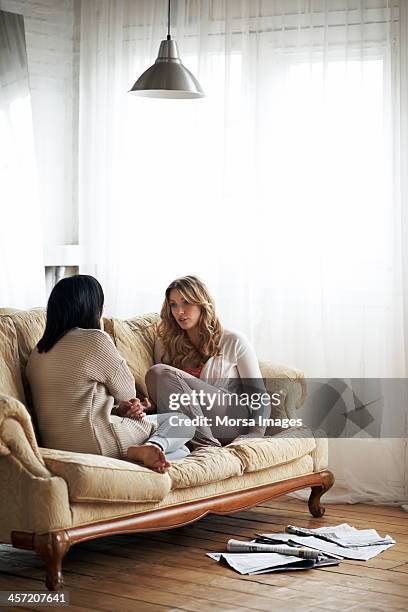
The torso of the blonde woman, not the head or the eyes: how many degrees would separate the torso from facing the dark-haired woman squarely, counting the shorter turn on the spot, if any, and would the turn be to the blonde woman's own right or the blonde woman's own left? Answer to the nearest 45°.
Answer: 0° — they already face them

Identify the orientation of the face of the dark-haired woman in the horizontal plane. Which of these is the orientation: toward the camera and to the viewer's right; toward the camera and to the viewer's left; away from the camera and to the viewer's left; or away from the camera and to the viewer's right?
away from the camera and to the viewer's right

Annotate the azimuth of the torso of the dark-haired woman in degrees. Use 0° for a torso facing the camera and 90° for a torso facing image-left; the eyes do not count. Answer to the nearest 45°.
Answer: approximately 225°

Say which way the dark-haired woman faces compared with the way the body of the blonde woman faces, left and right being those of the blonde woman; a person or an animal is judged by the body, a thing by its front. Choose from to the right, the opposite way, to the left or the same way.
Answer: the opposite way

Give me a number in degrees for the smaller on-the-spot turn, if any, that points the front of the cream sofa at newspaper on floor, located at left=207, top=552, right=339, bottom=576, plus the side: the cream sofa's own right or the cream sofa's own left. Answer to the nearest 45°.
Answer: approximately 45° to the cream sofa's own left

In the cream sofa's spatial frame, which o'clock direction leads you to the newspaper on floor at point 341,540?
The newspaper on floor is roughly at 10 o'clock from the cream sofa.
